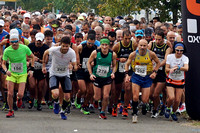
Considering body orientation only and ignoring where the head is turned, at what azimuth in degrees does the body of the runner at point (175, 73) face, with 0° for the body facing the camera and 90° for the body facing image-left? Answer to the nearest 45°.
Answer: approximately 0°

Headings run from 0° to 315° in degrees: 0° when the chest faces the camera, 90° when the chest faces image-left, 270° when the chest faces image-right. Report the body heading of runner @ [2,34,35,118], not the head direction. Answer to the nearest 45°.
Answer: approximately 0°

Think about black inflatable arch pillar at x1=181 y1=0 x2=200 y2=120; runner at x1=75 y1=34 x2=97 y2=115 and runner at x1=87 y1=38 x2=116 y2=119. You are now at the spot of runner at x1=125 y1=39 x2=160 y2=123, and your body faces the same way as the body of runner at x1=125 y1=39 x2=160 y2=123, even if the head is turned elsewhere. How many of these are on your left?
1

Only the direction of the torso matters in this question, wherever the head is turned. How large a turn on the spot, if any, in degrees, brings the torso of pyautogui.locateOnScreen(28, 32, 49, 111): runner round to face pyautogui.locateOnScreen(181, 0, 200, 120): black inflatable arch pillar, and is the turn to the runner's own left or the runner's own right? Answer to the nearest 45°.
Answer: approximately 45° to the runner's own left

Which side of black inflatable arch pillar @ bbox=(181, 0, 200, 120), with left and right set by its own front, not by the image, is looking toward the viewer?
front

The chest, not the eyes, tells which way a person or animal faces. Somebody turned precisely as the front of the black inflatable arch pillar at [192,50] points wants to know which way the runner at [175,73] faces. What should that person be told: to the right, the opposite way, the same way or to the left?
the same way

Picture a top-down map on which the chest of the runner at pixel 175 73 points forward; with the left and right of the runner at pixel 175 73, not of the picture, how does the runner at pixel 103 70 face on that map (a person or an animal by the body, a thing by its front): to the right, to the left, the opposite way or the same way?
the same way

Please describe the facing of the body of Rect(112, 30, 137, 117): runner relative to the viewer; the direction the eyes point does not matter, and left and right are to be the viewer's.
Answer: facing the viewer

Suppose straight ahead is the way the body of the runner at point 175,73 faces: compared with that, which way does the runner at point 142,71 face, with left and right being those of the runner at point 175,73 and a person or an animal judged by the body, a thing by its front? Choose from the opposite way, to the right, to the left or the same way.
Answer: the same way

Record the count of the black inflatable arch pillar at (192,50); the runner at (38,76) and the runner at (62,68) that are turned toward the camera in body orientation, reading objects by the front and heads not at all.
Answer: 3

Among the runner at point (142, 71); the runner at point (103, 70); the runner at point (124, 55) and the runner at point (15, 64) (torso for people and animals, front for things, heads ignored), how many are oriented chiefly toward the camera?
4

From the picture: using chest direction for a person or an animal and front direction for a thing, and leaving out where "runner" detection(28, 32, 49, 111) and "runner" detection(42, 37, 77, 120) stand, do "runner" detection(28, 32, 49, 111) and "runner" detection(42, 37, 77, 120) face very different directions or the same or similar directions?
same or similar directions

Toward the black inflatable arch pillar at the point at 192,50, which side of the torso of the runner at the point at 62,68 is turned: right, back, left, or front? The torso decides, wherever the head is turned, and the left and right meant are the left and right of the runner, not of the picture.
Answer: left

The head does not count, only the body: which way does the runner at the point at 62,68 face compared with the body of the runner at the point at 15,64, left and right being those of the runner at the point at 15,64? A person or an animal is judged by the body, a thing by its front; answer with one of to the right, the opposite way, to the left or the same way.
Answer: the same way

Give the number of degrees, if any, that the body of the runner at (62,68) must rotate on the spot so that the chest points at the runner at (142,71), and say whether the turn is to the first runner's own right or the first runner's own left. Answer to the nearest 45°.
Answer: approximately 90° to the first runner's own left

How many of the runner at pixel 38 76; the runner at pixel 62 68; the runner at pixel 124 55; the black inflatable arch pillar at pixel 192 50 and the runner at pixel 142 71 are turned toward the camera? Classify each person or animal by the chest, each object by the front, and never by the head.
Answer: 5

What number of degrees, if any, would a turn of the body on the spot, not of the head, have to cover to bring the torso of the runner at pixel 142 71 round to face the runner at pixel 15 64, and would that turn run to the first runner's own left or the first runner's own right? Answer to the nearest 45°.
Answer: approximately 90° to the first runner's own right
